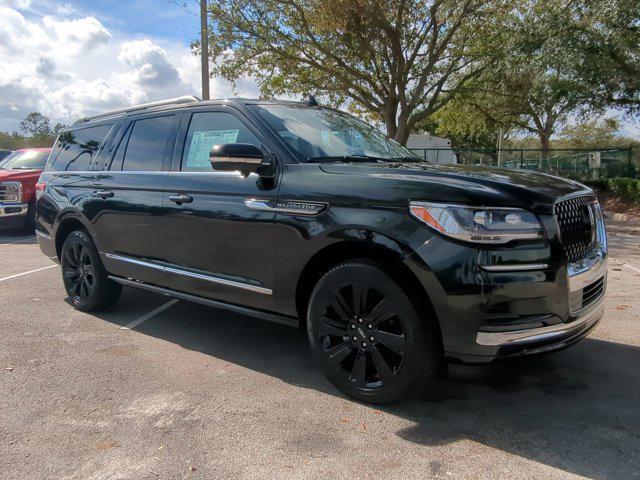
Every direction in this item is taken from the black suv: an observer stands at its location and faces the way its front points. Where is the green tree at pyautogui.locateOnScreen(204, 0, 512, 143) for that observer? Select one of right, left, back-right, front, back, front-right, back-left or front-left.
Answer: back-left

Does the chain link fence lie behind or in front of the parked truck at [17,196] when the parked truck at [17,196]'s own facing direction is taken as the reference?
behind

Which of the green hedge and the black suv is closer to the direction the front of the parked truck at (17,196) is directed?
the black suv

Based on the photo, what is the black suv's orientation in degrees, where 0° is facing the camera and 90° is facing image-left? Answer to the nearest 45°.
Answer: approximately 315°

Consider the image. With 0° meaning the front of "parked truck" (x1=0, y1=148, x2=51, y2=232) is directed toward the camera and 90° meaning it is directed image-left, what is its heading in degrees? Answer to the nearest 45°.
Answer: approximately 45°

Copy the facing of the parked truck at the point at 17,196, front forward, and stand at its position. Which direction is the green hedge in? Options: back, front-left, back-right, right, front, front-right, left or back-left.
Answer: back-left

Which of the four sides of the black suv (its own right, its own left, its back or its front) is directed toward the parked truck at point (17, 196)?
back

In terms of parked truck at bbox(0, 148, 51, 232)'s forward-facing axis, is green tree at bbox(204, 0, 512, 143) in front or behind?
behind

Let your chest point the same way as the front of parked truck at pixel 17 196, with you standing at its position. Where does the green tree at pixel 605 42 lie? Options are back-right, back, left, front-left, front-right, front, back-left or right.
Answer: back-left

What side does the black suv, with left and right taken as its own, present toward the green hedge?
left
